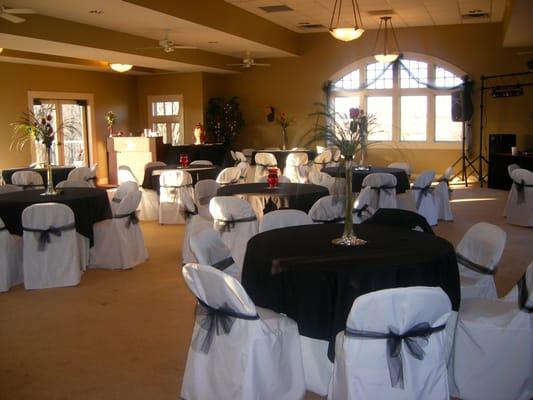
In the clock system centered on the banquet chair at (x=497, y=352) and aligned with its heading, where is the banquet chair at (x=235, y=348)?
the banquet chair at (x=235, y=348) is roughly at 11 o'clock from the banquet chair at (x=497, y=352).

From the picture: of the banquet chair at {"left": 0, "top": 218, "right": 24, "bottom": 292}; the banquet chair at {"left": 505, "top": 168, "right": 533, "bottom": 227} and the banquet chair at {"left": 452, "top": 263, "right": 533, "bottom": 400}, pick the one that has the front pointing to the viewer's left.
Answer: the banquet chair at {"left": 452, "top": 263, "right": 533, "bottom": 400}

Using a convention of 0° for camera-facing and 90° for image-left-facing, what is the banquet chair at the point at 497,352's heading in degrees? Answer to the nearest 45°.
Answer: approximately 90°

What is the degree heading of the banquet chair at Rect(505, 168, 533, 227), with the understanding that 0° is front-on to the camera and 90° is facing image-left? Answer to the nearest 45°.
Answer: approximately 225°

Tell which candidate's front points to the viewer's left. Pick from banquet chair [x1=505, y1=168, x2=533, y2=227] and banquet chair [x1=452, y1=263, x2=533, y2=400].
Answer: banquet chair [x1=452, y1=263, x2=533, y2=400]

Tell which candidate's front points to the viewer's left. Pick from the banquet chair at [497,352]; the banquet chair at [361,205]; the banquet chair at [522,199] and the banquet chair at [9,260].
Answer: the banquet chair at [497,352]

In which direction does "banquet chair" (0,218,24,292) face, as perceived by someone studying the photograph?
facing away from the viewer and to the right of the viewer
